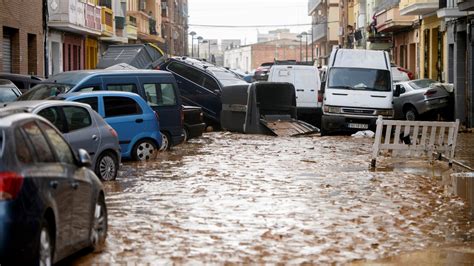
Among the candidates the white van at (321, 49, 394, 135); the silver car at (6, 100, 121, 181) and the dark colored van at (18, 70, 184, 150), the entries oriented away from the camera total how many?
0

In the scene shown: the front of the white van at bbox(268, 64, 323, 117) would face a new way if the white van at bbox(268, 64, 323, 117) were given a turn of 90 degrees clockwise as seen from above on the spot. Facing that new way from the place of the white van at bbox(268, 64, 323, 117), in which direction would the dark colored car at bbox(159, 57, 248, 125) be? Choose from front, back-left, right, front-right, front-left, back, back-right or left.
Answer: back-right

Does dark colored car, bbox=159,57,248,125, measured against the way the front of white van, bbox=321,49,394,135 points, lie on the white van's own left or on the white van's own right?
on the white van's own right

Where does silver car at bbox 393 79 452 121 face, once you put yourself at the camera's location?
facing away from the viewer and to the left of the viewer

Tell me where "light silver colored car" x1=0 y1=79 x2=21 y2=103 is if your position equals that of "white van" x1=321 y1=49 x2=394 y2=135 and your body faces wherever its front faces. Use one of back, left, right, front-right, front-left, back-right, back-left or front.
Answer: front-right

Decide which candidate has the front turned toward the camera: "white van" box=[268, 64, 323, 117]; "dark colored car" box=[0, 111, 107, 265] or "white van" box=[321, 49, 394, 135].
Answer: "white van" box=[321, 49, 394, 135]

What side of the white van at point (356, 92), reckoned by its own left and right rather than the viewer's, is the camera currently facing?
front

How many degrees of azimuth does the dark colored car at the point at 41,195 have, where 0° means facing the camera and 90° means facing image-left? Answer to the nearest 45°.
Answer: approximately 225°

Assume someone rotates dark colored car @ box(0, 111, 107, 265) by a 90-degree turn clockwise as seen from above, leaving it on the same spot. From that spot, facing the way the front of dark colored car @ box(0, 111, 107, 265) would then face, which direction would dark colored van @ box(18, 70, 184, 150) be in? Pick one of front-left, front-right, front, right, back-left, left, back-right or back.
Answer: back-left
